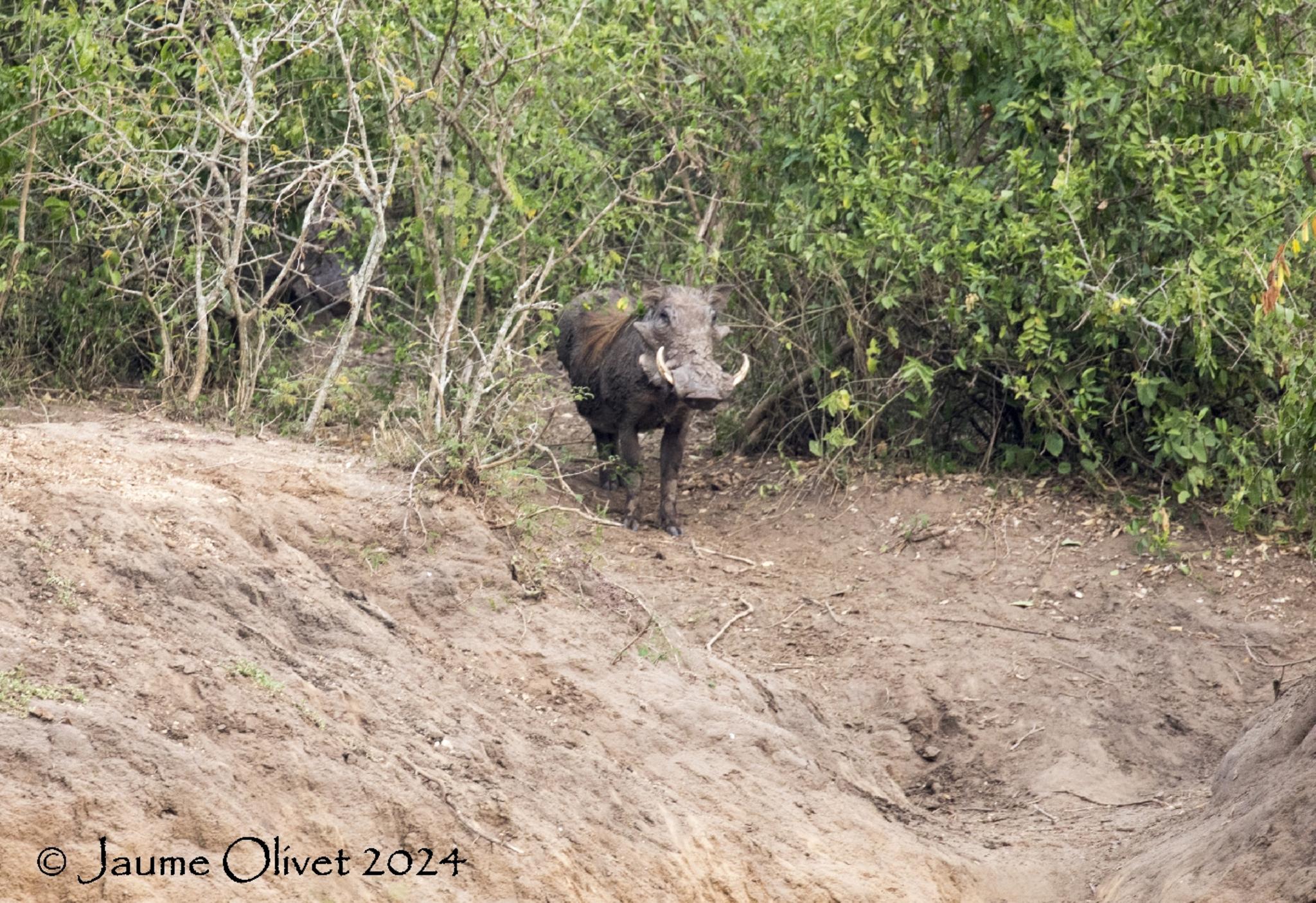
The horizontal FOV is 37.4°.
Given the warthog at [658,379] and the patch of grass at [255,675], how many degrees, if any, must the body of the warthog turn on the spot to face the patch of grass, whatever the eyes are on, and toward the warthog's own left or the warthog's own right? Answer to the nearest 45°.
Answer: approximately 45° to the warthog's own right

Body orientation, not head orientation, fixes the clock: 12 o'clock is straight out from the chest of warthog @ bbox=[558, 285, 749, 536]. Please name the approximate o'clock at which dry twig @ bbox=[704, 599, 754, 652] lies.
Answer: The dry twig is roughly at 1 o'clock from the warthog.

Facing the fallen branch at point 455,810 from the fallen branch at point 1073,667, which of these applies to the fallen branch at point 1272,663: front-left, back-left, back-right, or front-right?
back-left

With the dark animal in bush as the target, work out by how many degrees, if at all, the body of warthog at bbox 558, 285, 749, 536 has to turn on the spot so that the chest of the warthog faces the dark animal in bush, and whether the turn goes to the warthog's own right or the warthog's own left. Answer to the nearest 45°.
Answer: approximately 180°

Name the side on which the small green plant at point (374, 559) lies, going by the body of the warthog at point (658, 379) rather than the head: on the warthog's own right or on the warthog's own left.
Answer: on the warthog's own right

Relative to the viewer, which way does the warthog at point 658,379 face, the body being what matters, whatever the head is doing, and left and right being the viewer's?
facing the viewer and to the right of the viewer

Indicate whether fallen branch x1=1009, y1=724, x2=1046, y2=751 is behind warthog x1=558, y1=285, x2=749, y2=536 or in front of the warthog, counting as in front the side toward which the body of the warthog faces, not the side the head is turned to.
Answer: in front

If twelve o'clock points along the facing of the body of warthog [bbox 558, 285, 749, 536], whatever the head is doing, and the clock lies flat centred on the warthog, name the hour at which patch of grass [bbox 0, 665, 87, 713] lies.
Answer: The patch of grass is roughly at 2 o'clock from the warthog.

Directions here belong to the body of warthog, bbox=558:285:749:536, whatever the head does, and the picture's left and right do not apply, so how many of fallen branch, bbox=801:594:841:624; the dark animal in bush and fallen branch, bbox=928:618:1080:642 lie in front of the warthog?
2

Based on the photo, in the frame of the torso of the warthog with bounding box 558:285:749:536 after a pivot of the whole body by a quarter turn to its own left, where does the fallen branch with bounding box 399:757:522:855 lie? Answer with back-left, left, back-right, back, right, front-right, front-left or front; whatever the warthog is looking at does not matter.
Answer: back-right

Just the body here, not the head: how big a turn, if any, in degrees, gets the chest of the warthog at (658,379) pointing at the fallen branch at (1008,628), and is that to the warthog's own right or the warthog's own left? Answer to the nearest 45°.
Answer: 0° — it already faces it

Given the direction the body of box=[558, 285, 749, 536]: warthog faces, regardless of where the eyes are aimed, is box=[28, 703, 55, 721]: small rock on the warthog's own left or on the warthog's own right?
on the warthog's own right
